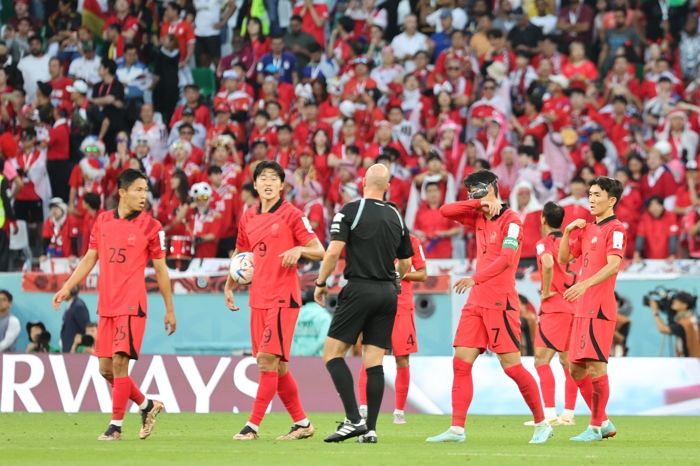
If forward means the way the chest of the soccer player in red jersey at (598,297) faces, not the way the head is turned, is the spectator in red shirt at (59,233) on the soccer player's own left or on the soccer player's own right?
on the soccer player's own right

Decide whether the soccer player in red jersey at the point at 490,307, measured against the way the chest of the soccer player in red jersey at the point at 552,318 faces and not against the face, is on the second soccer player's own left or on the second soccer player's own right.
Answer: on the second soccer player's own left

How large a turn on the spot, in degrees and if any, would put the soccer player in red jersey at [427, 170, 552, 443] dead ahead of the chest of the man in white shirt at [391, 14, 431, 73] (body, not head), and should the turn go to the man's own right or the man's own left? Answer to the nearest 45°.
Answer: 0° — they already face them

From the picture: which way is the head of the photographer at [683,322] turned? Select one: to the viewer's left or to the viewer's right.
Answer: to the viewer's left

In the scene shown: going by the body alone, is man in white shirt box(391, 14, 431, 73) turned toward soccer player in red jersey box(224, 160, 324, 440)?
yes

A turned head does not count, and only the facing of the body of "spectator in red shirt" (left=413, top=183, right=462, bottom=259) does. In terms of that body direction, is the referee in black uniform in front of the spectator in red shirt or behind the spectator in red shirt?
in front

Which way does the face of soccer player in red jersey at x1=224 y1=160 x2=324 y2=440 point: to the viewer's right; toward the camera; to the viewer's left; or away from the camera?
toward the camera

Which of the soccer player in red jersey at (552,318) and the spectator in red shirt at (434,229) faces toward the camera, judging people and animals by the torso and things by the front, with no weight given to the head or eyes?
the spectator in red shirt

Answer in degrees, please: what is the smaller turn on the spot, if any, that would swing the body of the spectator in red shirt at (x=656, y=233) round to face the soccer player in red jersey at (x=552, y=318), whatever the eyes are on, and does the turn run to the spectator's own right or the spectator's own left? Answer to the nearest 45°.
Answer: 0° — they already face them

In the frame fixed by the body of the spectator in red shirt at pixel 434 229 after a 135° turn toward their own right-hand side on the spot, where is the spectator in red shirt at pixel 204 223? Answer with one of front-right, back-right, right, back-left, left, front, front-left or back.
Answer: front-left

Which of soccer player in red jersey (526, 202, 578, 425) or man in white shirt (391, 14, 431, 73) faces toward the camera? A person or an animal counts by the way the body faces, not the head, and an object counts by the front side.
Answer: the man in white shirt

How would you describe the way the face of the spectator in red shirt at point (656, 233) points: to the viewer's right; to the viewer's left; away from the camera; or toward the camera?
toward the camera

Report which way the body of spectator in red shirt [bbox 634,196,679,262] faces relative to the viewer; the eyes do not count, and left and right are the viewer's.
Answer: facing the viewer

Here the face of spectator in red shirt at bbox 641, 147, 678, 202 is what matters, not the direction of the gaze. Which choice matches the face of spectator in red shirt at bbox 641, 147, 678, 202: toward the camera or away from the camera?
toward the camera

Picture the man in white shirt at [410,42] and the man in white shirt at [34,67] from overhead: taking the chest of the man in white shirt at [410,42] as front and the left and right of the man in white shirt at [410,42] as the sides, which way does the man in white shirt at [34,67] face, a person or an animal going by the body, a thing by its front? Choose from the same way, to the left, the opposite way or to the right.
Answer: the same way

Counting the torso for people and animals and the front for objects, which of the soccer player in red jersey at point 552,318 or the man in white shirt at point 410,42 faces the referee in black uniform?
the man in white shirt

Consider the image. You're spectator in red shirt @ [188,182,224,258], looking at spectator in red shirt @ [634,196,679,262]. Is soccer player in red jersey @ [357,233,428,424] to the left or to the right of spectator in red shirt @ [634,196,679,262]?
right

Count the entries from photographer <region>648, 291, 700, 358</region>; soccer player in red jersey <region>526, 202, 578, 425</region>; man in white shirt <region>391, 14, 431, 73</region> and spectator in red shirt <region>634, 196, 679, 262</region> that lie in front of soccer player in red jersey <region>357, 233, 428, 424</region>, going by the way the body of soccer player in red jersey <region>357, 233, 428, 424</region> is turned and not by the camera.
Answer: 0

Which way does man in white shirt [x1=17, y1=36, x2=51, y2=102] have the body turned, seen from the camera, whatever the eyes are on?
toward the camera
